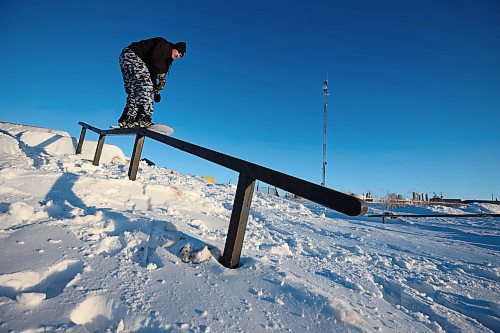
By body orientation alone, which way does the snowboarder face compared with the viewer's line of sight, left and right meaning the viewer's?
facing to the right of the viewer

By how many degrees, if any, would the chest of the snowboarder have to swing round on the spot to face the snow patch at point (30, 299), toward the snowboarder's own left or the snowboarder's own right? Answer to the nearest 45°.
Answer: approximately 90° to the snowboarder's own right
